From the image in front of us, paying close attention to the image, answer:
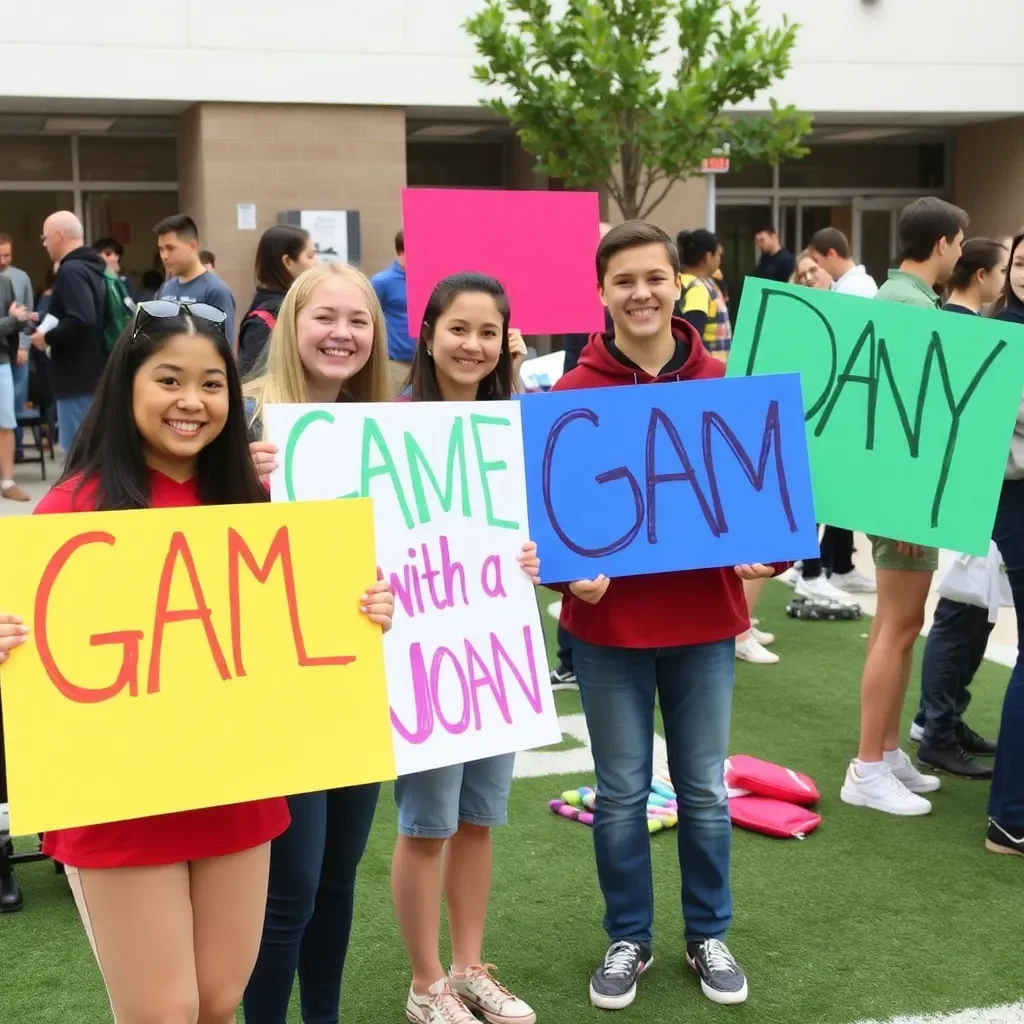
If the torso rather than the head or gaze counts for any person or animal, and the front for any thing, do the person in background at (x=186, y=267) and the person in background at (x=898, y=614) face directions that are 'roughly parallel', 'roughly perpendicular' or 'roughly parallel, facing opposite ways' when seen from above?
roughly perpendicular

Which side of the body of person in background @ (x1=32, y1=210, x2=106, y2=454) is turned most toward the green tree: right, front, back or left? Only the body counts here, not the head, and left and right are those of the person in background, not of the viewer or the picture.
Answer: back

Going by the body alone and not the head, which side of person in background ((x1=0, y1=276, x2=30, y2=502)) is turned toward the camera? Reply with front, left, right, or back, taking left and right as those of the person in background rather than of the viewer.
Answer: right

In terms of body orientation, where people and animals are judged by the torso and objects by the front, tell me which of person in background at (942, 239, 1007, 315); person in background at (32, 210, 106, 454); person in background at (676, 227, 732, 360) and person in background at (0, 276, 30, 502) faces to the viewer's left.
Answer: person in background at (32, 210, 106, 454)

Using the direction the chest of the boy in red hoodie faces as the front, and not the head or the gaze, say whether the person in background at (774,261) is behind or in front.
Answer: behind
